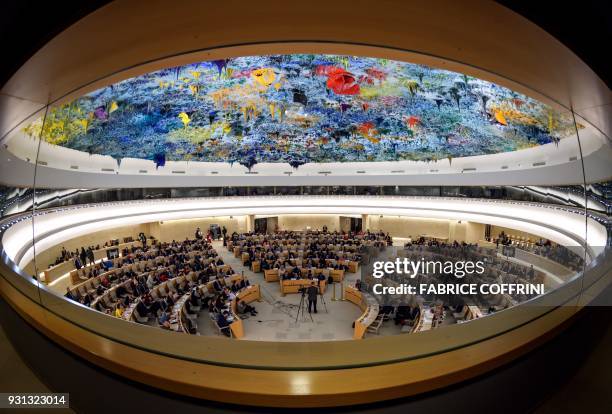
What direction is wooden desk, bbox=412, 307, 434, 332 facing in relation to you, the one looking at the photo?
facing to the left of the viewer

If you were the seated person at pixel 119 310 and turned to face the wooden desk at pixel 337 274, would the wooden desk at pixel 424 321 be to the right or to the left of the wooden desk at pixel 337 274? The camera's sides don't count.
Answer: right

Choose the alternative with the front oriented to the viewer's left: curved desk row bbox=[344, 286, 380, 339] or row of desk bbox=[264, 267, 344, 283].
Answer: the curved desk row

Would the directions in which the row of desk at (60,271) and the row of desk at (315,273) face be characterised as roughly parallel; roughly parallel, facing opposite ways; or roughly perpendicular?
roughly perpendicular

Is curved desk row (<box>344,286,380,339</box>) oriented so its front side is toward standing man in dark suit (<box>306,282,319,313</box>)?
yes

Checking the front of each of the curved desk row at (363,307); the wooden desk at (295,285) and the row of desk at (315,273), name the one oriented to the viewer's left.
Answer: the curved desk row

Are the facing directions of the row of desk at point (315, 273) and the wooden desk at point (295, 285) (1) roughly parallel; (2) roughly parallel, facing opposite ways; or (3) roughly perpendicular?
roughly parallel

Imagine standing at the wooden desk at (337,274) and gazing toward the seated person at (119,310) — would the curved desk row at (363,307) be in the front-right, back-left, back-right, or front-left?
front-left

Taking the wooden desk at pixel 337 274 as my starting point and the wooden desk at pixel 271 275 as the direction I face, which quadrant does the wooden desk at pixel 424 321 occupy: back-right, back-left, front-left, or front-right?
back-left
